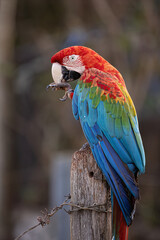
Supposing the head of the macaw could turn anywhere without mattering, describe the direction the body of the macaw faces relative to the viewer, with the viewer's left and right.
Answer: facing to the left of the viewer
